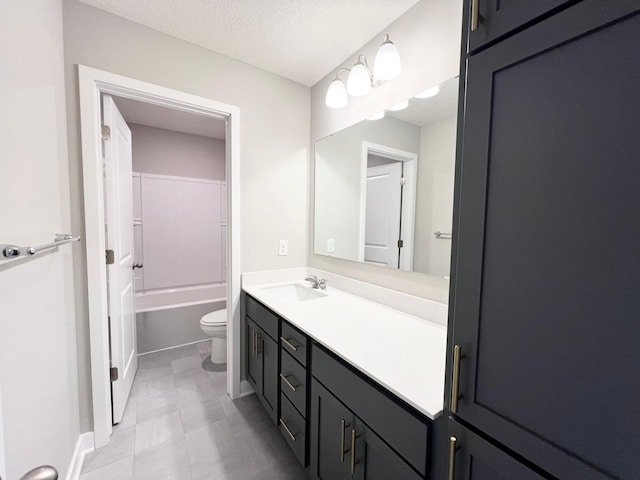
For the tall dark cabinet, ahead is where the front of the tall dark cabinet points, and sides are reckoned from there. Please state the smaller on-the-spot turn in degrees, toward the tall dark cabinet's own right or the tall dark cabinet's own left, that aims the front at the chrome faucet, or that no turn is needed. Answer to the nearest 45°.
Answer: approximately 90° to the tall dark cabinet's own right

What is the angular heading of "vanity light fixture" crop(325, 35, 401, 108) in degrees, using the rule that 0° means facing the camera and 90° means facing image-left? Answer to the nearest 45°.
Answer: approximately 45°

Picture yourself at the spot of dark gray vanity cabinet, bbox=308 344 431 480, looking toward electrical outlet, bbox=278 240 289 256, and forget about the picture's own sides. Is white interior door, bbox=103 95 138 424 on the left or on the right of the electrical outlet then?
left

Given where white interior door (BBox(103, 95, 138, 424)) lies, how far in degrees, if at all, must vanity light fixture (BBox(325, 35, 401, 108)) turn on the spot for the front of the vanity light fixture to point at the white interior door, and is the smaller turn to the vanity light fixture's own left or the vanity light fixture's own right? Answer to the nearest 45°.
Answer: approximately 45° to the vanity light fixture's own right

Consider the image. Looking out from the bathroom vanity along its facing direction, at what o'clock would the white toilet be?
The white toilet is roughly at 3 o'clock from the bathroom vanity.

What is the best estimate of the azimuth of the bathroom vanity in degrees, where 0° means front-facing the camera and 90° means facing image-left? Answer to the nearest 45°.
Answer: approximately 45°

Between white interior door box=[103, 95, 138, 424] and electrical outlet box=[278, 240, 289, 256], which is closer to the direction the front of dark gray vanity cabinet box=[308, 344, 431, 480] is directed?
the white interior door
